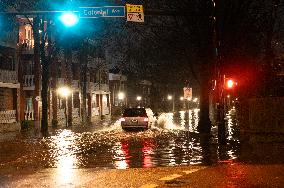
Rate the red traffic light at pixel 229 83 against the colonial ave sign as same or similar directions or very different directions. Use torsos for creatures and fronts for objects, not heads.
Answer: same or similar directions

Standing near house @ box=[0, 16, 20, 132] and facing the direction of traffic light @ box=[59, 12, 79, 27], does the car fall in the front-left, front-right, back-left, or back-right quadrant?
front-left

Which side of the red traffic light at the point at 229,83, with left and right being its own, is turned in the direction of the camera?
front

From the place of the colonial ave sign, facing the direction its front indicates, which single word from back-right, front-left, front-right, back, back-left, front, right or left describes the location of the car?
back

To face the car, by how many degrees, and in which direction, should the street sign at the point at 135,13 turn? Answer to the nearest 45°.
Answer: approximately 180°

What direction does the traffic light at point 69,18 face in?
toward the camera

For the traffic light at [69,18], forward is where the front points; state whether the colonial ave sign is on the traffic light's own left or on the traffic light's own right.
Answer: on the traffic light's own left

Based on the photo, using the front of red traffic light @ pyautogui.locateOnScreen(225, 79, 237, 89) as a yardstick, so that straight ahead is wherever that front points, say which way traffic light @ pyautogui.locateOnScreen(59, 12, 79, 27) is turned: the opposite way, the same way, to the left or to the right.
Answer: the same way

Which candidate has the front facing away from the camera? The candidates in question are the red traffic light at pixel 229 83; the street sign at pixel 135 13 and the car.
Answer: the car

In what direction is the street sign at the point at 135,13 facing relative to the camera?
toward the camera

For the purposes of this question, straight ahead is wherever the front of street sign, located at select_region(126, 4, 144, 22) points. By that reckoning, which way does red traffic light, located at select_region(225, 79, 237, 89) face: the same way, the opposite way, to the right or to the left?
the same way

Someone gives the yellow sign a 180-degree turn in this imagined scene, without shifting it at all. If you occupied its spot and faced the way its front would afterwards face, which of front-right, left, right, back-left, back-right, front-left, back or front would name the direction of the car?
front

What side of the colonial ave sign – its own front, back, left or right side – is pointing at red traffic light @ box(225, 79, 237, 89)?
left

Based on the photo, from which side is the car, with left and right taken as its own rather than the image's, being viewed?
back
